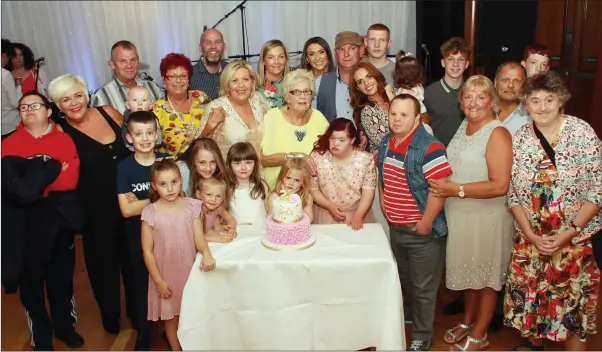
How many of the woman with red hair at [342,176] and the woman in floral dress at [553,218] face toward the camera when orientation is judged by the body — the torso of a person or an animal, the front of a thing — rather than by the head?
2

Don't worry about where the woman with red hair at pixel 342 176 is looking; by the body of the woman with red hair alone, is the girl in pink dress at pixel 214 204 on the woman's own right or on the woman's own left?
on the woman's own right

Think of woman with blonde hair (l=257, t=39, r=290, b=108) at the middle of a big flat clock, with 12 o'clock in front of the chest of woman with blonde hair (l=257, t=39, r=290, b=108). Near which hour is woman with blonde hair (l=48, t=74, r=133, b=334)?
woman with blonde hair (l=48, t=74, r=133, b=334) is roughly at 2 o'clock from woman with blonde hair (l=257, t=39, r=290, b=108).

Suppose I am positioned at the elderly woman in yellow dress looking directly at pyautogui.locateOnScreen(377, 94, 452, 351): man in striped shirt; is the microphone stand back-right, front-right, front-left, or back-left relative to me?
back-left

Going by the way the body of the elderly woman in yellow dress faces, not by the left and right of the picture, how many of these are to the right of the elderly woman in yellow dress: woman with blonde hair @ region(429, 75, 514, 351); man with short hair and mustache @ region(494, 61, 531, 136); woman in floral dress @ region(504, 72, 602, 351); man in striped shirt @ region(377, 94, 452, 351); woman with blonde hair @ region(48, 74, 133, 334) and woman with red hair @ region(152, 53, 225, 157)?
2

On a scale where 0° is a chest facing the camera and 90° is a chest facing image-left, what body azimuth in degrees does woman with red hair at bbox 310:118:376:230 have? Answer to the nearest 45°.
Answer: approximately 0°

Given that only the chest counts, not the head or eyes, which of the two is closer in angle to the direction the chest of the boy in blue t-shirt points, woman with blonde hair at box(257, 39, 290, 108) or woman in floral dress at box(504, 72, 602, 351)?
the woman in floral dress
